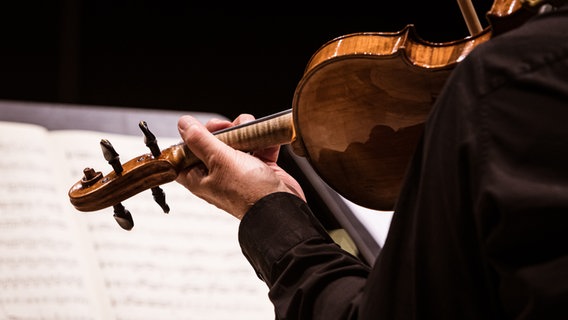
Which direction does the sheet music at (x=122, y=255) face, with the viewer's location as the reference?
facing the viewer

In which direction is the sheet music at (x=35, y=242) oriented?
toward the camera
